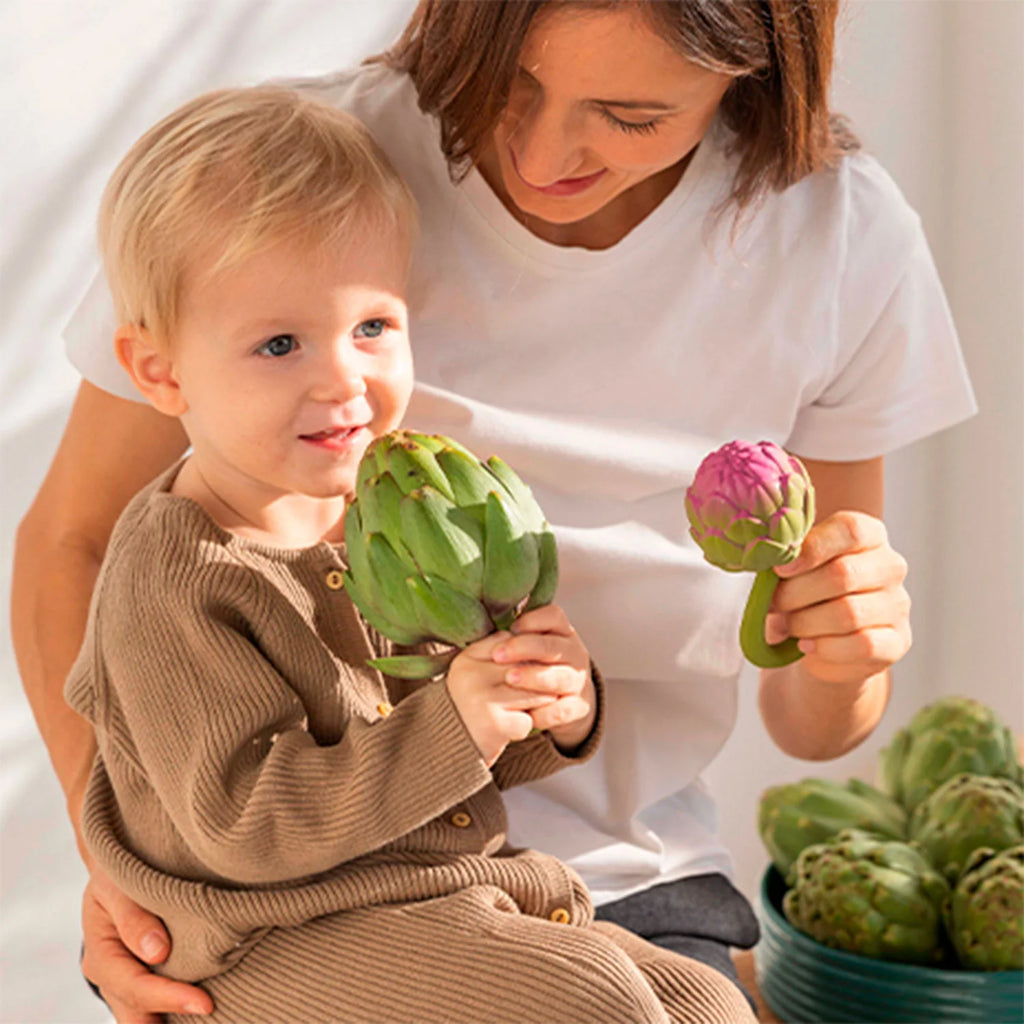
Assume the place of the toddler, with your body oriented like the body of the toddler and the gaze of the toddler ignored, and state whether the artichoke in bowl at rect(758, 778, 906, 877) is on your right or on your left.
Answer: on your left

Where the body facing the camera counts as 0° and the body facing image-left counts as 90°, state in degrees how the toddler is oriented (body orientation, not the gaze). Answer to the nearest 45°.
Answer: approximately 315°

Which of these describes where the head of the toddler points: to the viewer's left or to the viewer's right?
to the viewer's right

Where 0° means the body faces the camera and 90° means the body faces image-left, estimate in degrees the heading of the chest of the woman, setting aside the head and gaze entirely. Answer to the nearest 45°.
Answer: approximately 0°
